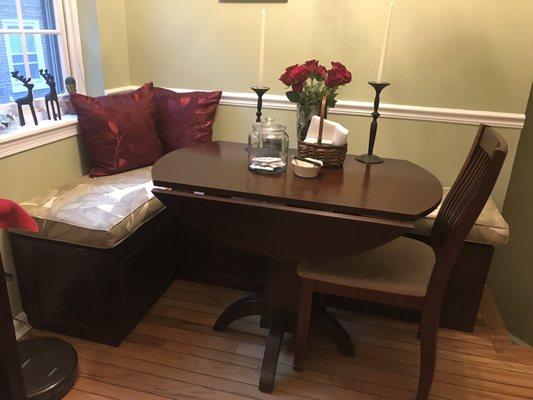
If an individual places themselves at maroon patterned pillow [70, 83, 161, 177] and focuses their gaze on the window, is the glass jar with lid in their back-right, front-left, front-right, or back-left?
back-left

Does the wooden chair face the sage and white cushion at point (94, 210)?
yes

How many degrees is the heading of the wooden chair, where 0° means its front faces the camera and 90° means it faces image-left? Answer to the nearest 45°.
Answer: approximately 90°

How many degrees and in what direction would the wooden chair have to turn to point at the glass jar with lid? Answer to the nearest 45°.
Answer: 0° — it already faces it

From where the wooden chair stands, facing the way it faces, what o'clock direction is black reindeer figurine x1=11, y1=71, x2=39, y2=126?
The black reindeer figurine is roughly at 12 o'clock from the wooden chair.
